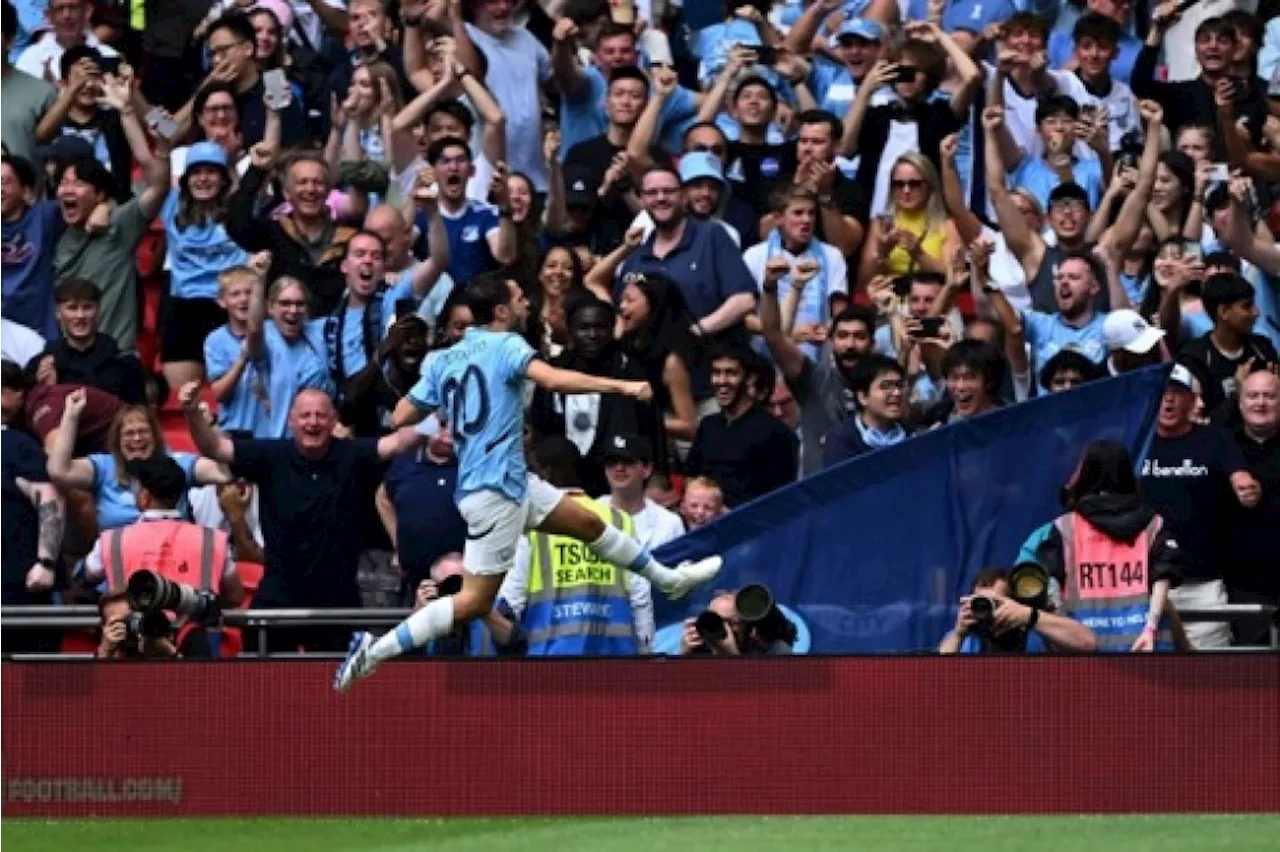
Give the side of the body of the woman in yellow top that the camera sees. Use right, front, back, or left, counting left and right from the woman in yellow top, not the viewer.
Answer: front

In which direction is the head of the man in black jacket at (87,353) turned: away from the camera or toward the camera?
toward the camera

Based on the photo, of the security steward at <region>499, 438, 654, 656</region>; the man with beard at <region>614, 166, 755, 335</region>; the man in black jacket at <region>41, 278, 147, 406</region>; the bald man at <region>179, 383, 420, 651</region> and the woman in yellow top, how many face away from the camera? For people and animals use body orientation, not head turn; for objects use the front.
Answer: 1

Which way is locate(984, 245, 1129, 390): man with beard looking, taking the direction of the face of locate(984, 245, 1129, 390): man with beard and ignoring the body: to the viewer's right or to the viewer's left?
to the viewer's left

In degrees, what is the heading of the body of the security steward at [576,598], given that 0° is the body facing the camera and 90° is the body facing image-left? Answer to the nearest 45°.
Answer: approximately 180°

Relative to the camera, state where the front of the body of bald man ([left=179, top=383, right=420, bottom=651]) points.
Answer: toward the camera

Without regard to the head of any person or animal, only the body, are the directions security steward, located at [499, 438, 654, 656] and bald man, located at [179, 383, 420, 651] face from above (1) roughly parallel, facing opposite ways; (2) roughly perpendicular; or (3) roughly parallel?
roughly parallel, facing opposite ways

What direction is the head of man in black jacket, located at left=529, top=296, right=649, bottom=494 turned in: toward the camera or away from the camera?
toward the camera

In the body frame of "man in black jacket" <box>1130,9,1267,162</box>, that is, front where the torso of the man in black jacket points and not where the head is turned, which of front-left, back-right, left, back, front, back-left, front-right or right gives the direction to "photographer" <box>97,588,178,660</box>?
front-right

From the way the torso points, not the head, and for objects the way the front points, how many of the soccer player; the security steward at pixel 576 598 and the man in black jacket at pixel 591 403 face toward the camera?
1

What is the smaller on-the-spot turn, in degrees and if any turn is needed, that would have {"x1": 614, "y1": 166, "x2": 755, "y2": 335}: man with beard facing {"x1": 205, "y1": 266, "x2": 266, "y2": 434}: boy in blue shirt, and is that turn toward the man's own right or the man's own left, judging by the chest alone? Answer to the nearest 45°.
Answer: approximately 45° to the man's own right

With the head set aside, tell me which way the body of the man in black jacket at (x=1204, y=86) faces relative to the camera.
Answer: toward the camera

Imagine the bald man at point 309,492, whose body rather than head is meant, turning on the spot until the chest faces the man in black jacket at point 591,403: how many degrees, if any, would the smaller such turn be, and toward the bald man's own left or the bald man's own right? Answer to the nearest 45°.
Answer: approximately 90° to the bald man's own left

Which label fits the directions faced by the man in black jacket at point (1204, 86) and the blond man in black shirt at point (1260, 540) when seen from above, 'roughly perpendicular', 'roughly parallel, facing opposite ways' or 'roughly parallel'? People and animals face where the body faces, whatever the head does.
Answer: roughly parallel

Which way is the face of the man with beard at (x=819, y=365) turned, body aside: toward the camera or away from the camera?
toward the camera

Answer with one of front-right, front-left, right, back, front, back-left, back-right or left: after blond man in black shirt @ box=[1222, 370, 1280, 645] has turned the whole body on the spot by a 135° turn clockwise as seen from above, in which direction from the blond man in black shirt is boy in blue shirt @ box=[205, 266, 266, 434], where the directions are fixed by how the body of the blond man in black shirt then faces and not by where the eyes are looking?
front-left
